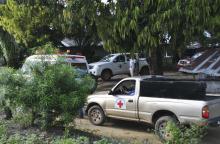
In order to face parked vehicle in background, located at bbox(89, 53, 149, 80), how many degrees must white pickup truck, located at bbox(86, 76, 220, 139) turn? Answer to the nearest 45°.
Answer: approximately 45° to its right

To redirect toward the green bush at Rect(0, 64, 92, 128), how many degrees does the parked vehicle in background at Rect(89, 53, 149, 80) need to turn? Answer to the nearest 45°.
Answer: approximately 45° to its left

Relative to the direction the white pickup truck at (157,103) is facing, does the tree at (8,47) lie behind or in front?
in front

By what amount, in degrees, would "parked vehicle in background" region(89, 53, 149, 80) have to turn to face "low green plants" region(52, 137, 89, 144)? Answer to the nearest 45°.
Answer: approximately 45° to its left

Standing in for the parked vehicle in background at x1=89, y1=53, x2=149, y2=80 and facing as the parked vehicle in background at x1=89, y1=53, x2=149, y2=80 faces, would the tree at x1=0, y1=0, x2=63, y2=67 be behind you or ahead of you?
ahead

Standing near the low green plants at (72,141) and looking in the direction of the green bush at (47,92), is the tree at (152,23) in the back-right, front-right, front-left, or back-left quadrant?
front-right

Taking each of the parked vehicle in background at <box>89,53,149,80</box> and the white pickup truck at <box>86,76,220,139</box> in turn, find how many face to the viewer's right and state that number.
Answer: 0

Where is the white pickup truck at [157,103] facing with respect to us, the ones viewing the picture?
facing away from the viewer and to the left of the viewer

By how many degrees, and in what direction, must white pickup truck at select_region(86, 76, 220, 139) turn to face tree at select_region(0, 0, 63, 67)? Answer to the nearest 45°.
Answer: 0° — it already faces it
